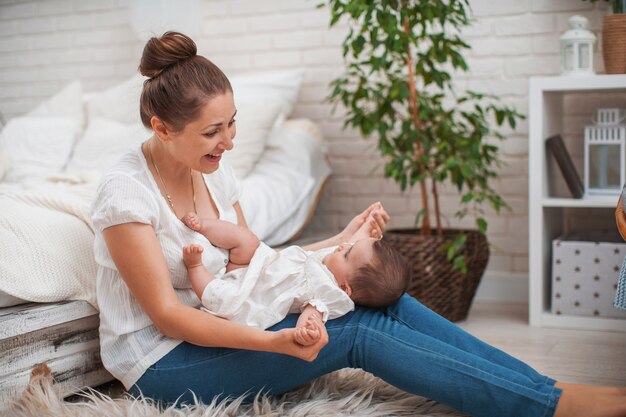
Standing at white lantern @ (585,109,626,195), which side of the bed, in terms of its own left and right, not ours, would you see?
left

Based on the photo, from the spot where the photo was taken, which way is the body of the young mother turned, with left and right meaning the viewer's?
facing the viewer and to the right of the viewer

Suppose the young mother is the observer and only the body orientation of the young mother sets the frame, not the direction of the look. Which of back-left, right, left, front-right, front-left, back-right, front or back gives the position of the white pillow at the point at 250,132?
back-left

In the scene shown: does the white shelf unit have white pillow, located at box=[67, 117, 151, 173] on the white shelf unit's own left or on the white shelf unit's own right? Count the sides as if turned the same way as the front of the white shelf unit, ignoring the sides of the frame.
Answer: on the white shelf unit's own right

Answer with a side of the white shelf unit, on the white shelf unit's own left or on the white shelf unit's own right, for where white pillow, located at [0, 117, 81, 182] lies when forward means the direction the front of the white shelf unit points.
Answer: on the white shelf unit's own right

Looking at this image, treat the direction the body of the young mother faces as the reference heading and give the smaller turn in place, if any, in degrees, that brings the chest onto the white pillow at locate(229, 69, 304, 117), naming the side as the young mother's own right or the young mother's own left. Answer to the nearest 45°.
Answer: approximately 135° to the young mother's own left

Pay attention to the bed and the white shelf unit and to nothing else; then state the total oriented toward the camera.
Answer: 2

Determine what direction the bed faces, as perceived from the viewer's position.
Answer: facing the viewer

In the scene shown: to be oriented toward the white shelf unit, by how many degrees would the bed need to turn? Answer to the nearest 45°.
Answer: approximately 90° to its left

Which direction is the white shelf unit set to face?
toward the camera

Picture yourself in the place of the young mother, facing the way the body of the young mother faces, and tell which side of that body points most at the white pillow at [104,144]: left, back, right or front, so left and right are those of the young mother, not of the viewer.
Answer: back
